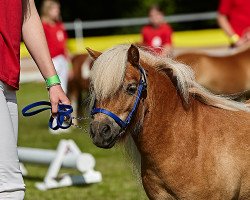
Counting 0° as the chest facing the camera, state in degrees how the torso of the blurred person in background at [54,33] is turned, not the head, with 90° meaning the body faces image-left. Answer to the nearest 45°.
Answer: approximately 315°

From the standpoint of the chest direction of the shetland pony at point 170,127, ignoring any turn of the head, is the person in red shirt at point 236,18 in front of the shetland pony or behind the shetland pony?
behind

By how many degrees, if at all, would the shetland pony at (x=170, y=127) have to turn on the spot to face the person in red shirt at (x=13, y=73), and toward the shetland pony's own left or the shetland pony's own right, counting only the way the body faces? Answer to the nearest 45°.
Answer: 0° — it already faces them

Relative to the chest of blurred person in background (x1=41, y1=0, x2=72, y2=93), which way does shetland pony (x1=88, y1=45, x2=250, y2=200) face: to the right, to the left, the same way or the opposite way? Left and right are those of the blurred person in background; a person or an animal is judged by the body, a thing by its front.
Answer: to the right

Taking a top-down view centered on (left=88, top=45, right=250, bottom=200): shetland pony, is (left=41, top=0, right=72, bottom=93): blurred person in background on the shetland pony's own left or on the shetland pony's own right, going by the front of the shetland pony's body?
on the shetland pony's own right

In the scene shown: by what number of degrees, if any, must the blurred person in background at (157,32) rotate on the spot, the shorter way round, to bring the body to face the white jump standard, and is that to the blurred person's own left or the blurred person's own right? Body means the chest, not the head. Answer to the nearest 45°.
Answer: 0° — they already face it
